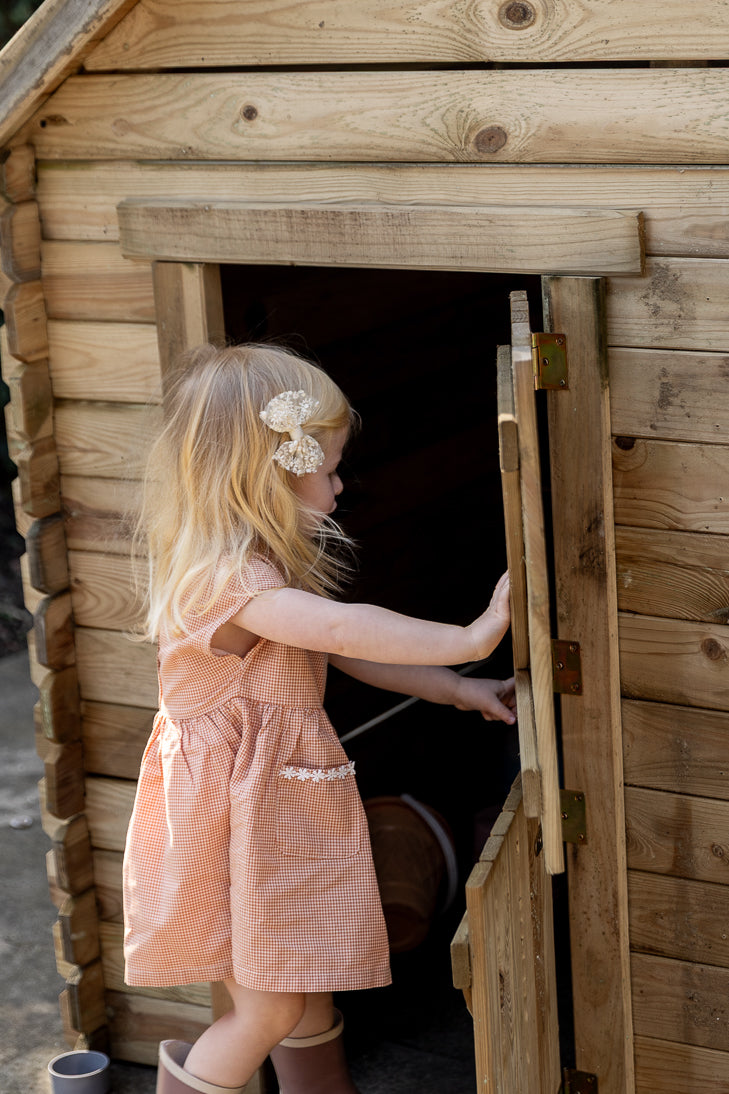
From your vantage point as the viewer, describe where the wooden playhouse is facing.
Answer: facing the viewer

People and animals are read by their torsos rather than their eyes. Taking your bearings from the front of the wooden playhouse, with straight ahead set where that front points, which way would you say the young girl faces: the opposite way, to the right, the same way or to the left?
to the left

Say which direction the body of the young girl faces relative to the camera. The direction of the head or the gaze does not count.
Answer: to the viewer's right
